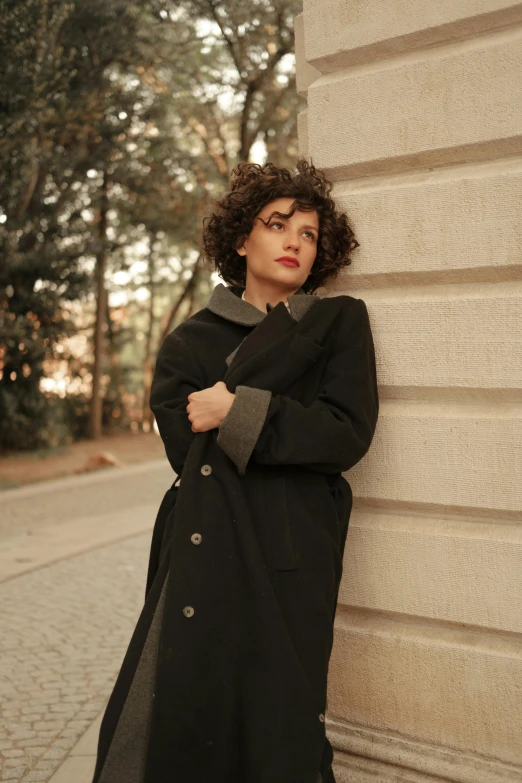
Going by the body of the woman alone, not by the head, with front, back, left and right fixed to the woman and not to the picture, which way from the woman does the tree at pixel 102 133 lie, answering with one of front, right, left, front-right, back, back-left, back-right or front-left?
back

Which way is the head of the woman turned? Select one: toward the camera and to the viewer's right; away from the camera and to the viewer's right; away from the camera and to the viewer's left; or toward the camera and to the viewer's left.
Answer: toward the camera and to the viewer's right

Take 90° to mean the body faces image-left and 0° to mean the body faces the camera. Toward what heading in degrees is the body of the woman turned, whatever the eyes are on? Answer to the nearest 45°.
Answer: approximately 0°
